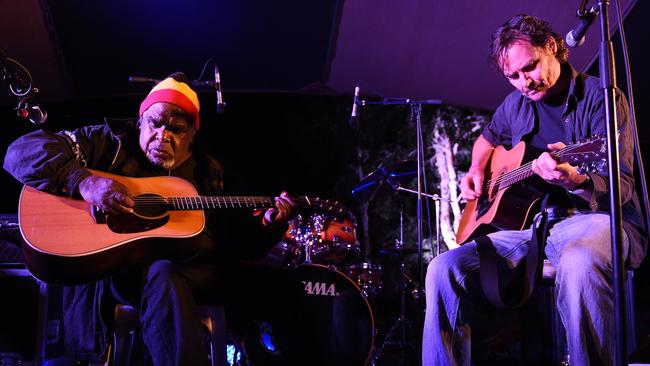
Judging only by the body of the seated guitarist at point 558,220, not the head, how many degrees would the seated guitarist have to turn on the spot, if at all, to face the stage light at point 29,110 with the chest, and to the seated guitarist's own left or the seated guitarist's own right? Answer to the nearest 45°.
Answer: approximately 45° to the seated guitarist's own right

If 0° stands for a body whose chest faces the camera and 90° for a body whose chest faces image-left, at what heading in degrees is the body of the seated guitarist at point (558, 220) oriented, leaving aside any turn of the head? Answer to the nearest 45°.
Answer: approximately 45°

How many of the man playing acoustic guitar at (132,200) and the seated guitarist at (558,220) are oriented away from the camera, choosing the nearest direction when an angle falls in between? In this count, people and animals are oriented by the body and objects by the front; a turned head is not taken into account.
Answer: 0

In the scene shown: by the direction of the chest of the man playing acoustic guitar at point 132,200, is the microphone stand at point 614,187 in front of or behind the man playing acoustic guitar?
in front

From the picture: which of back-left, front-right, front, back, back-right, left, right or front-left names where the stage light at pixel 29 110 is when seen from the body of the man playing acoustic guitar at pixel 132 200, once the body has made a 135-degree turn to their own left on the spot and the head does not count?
left

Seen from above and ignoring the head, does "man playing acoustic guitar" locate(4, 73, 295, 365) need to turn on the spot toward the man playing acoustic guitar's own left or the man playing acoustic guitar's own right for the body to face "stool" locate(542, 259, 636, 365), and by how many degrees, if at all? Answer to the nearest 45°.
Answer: approximately 90° to the man playing acoustic guitar's own left

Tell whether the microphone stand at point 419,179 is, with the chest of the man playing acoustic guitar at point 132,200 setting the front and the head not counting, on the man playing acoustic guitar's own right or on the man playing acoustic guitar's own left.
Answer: on the man playing acoustic guitar's own left

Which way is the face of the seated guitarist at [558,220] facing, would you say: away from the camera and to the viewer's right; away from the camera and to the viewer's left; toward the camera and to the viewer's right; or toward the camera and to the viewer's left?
toward the camera and to the viewer's left
